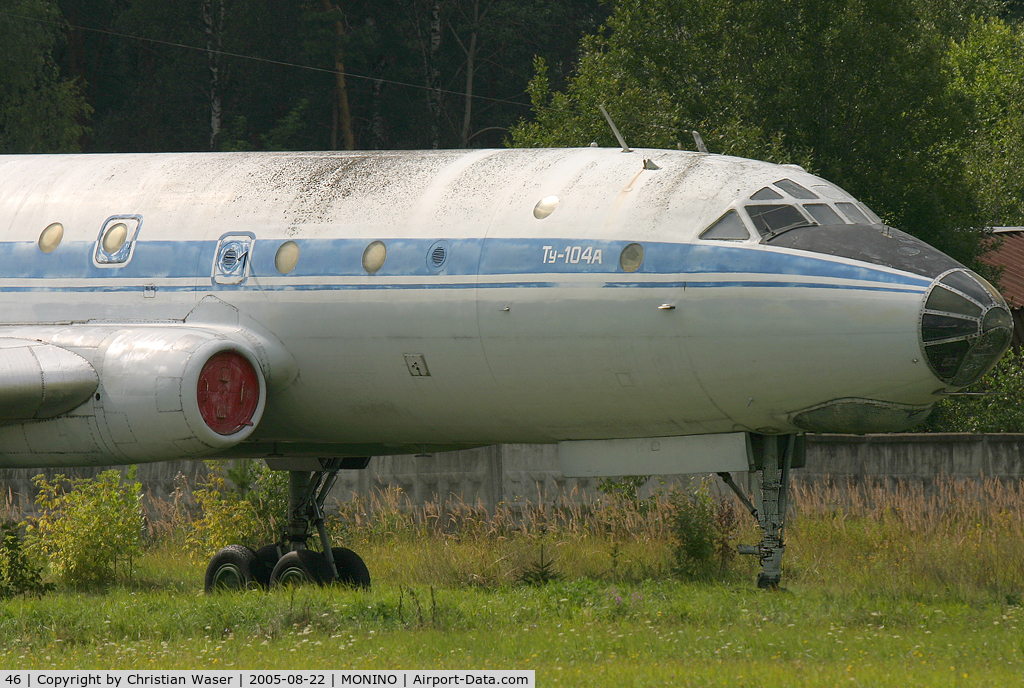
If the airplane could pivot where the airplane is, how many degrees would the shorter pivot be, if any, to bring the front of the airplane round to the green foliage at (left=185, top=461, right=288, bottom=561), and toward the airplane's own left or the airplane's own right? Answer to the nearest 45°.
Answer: approximately 180°

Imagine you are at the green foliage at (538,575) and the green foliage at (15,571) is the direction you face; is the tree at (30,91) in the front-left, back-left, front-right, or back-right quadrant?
front-right

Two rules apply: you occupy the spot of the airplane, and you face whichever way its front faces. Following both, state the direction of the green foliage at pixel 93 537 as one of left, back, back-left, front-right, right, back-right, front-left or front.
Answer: back

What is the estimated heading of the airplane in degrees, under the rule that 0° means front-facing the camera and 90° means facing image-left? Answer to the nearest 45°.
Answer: approximately 315°

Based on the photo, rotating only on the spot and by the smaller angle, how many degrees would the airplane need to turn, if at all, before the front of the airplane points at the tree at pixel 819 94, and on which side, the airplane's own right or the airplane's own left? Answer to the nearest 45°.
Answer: approximately 90° to the airplane's own left

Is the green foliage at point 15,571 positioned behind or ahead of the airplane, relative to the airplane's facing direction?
behind

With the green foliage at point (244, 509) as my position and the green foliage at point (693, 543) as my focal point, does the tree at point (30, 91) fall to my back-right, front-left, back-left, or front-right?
back-left

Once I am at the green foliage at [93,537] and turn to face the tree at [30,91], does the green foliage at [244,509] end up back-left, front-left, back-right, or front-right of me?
front-right

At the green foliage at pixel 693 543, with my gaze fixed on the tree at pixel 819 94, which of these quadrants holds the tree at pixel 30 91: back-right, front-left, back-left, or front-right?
front-left

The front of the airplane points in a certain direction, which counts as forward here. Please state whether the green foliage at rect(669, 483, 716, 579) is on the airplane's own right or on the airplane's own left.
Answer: on the airplane's own left
